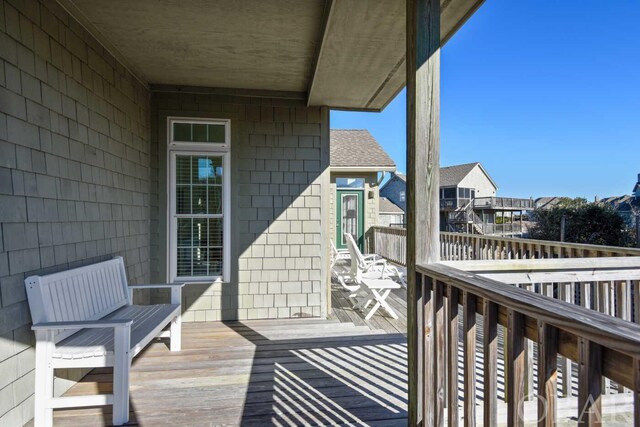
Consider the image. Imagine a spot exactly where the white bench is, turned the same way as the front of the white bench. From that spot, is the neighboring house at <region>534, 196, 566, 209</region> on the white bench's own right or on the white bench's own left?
on the white bench's own left

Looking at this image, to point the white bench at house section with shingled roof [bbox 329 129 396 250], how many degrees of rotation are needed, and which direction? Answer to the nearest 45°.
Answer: approximately 90° to its left

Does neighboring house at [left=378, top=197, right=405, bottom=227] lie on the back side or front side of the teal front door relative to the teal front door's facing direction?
on the back side

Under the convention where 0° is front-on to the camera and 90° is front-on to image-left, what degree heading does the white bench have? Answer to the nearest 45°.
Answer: approximately 315°

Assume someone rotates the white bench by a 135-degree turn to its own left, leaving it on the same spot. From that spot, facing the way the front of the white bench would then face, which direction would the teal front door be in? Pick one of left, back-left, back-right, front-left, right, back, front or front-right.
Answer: front-right

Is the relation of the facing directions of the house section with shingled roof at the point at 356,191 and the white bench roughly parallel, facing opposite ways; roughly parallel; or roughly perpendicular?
roughly perpendicular

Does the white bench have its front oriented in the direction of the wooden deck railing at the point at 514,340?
yes

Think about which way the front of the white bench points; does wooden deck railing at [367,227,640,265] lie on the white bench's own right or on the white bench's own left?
on the white bench's own left

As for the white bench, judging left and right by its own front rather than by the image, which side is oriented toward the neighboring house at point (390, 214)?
left

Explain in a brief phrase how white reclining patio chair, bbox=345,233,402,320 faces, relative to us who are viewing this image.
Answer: facing to the right of the viewer
